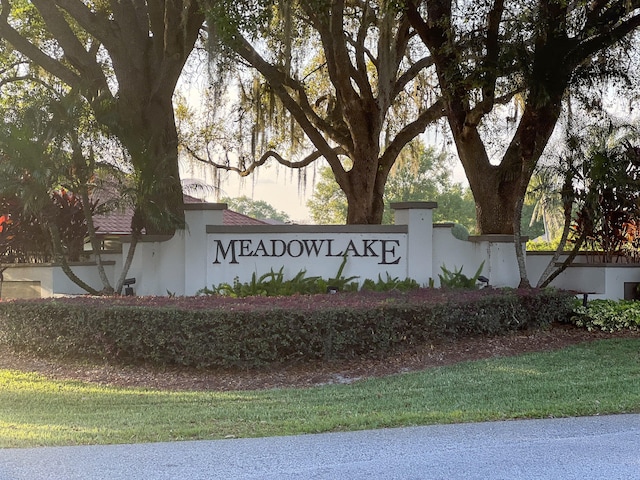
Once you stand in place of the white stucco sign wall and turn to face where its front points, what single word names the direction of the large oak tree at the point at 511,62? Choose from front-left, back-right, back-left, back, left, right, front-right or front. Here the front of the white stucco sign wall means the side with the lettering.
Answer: left

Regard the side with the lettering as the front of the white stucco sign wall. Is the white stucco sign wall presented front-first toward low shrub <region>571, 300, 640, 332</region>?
no

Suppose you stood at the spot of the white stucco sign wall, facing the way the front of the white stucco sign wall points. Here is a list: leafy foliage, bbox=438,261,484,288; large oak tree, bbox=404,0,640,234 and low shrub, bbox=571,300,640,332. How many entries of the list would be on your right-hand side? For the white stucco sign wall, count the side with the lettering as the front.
0

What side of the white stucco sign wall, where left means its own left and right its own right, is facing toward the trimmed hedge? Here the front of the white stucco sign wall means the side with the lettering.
front

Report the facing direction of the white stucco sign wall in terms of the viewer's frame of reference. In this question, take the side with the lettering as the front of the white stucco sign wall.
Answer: facing the viewer

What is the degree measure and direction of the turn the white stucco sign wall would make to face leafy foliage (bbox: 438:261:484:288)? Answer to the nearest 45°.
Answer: approximately 90° to its left
